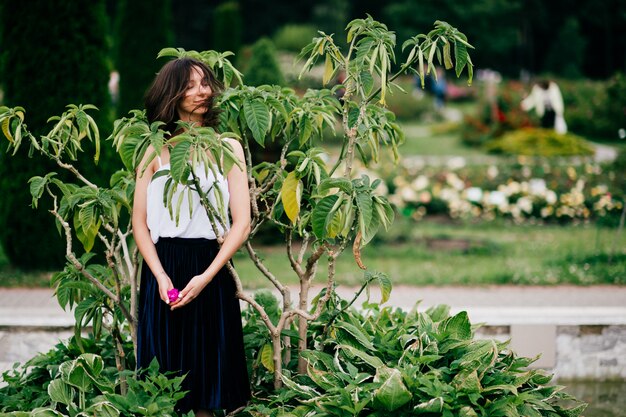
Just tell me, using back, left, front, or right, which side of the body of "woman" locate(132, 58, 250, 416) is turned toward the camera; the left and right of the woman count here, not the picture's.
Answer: front

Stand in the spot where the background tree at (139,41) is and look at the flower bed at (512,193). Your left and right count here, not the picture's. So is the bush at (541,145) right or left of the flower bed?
left

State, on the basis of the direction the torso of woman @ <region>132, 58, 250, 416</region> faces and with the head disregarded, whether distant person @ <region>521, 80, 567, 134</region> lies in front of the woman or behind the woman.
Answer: behind

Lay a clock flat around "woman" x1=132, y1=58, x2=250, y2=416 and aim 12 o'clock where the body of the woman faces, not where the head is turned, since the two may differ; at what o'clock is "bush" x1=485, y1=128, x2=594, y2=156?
The bush is roughly at 7 o'clock from the woman.

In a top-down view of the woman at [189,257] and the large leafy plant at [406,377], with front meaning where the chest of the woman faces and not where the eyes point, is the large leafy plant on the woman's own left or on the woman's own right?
on the woman's own left

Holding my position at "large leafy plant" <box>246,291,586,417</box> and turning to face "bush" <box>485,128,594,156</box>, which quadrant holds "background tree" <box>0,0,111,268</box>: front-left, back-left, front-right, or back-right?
front-left

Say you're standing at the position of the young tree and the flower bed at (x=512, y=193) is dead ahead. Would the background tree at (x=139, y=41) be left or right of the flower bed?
left

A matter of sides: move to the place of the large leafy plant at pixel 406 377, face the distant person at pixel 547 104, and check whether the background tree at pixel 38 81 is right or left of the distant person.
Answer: left

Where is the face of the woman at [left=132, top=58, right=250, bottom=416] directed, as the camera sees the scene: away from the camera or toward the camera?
toward the camera

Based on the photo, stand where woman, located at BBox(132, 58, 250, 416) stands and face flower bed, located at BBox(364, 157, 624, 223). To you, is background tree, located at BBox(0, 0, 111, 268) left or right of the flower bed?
left

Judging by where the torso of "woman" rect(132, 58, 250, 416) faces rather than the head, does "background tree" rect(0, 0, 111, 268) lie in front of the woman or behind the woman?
behind
